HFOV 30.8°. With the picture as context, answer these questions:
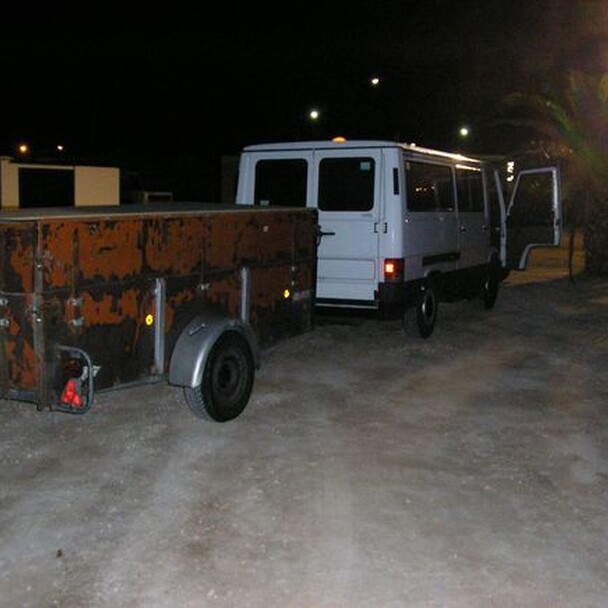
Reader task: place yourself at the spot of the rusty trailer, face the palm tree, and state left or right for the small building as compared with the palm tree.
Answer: left

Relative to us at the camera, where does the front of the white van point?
facing away from the viewer and to the right of the viewer

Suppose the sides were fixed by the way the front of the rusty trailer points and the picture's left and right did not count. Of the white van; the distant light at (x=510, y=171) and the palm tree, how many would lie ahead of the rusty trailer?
3

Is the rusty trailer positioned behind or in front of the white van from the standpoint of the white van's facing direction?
behind

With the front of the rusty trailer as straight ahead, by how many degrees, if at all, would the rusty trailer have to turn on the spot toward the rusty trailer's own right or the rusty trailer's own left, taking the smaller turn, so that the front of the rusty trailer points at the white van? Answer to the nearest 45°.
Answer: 0° — it already faces it

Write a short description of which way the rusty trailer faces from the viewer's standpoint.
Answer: facing away from the viewer and to the right of the viewer

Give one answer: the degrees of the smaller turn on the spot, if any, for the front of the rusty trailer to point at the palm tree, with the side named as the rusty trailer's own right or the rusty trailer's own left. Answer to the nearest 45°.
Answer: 0° — it already faces it

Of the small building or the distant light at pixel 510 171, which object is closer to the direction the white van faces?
the distant light

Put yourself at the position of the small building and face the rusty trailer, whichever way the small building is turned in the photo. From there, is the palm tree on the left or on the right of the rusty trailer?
left
